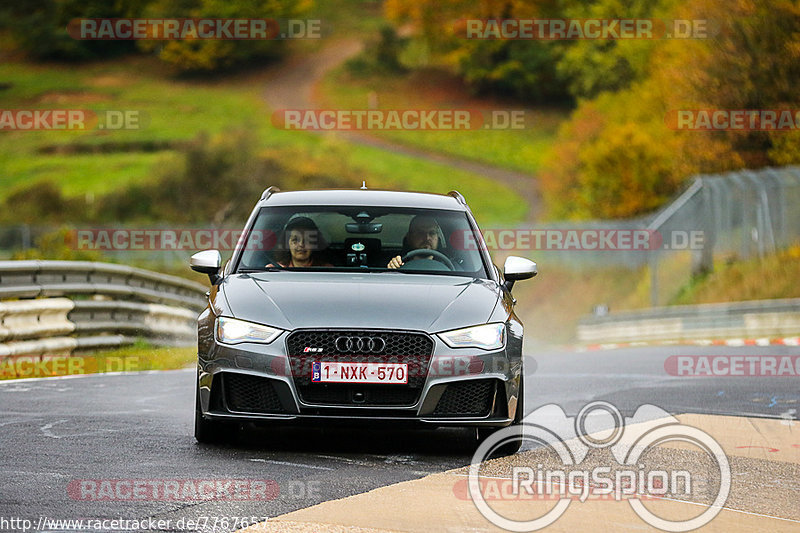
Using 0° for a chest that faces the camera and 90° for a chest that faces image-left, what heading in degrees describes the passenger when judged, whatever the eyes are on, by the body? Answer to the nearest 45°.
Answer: approximately 0°

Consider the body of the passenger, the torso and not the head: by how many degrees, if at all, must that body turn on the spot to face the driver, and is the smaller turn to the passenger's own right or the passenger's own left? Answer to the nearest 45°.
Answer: approximately 90° to the passenger's own left

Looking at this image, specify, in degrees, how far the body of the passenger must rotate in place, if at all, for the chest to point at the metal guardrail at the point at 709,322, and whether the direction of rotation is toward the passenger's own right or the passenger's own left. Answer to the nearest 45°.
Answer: approximately 135° to the passenger's own left

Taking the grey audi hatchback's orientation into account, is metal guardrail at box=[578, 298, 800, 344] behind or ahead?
behind

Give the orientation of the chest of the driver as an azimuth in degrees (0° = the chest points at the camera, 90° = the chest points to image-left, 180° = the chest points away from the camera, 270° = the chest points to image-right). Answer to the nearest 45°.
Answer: approximately 0°

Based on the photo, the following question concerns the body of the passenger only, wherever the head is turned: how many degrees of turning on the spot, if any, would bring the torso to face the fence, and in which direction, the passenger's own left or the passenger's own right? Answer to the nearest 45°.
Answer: approximately 135° to the passenger's own left
